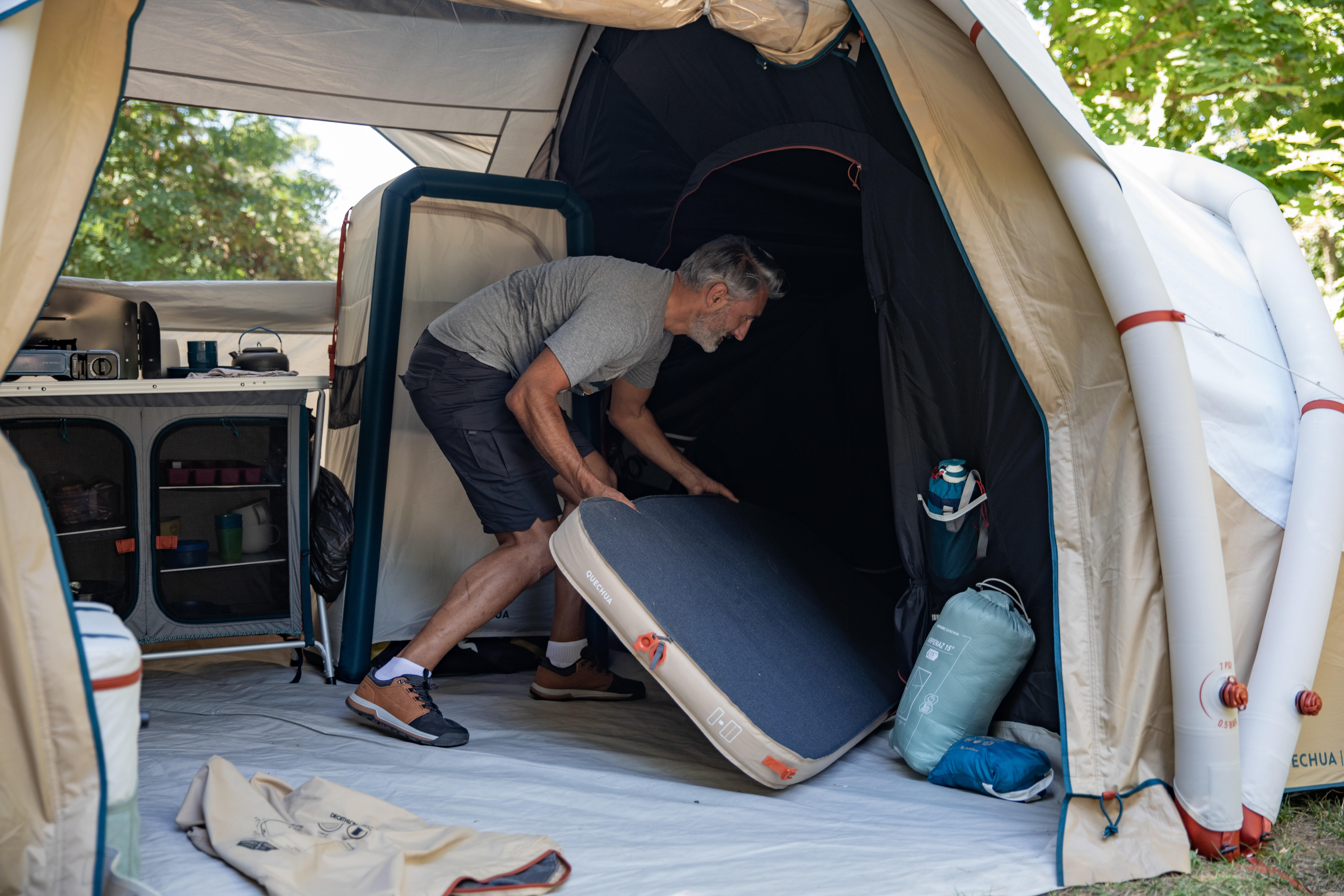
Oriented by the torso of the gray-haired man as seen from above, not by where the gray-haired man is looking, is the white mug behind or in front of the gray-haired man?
behind

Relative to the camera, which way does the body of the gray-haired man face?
to the viewer's right

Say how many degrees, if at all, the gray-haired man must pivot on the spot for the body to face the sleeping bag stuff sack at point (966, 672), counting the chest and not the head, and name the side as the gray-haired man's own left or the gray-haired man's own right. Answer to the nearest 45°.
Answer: approximately 45° to the gray-haired man's own right

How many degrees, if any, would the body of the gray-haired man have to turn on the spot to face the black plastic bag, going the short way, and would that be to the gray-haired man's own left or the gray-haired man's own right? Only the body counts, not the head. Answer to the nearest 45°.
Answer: approximately 135° to the gray-haired man's own left

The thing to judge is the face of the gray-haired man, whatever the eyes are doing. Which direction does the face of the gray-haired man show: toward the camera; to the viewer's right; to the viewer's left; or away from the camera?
to the viewer's right

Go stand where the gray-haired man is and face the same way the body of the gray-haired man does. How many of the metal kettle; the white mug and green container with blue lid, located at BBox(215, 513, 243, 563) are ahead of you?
0

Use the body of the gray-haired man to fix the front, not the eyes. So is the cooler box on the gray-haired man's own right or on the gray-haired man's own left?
on the gray-haired man's own right

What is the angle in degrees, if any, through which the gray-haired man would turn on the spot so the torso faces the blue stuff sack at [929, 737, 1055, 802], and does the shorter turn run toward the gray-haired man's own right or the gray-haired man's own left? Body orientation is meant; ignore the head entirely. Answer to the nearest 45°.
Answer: approximately 45° to the gray-haired man's own right
